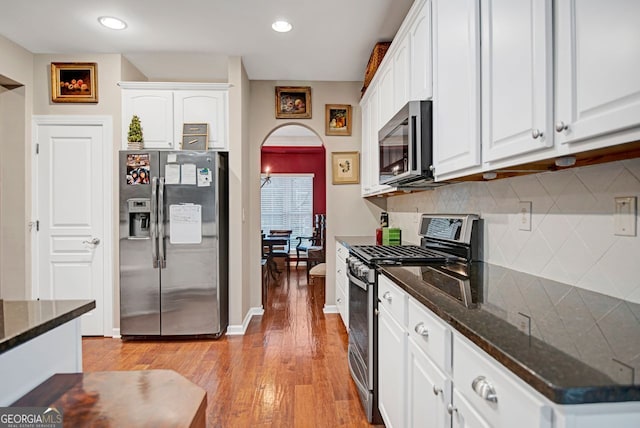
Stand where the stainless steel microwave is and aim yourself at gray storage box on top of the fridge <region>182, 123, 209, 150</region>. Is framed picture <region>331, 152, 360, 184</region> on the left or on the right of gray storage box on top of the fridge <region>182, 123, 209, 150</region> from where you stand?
right

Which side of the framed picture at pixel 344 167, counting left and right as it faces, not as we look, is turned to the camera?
front

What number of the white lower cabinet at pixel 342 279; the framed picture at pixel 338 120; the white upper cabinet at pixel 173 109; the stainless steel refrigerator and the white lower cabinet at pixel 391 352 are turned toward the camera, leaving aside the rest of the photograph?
3

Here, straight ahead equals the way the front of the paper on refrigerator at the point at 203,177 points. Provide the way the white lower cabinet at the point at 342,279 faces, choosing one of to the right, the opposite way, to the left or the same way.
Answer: to the right

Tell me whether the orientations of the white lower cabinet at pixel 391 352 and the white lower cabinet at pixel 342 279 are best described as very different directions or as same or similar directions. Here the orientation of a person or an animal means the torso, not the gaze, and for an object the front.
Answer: same or similar directions

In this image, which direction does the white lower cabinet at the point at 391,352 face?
to the viewer's left

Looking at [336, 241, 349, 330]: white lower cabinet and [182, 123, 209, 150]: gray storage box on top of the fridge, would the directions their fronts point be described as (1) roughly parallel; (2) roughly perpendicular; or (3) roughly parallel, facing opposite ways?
roughly perpendicular

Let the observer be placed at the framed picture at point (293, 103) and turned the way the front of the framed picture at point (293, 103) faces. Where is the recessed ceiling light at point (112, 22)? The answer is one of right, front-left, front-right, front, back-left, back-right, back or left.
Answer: front-right

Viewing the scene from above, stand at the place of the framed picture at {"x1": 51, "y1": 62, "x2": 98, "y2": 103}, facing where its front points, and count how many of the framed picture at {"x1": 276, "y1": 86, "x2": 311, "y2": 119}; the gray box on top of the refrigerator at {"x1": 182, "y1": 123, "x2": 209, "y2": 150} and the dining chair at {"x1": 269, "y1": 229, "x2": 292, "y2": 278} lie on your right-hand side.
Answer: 0

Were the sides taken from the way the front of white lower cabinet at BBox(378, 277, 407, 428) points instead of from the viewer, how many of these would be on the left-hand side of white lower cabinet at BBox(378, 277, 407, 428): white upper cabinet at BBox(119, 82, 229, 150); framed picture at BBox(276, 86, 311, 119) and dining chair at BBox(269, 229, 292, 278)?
0

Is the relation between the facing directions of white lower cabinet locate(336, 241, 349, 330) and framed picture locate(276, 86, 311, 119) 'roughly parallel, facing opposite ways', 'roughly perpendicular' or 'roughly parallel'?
roughly perpendicular

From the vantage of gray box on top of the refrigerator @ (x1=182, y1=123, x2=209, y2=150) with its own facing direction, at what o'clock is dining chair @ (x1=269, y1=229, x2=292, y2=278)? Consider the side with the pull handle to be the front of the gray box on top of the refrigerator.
The dining chair is roughly at 7 o'clock from the gray box on top of the refrigerator.

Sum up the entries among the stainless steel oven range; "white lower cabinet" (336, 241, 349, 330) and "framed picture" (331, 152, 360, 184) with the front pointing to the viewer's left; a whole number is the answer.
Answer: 2

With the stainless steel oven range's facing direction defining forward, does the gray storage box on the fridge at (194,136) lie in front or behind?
in front

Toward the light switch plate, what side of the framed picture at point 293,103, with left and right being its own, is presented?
front
